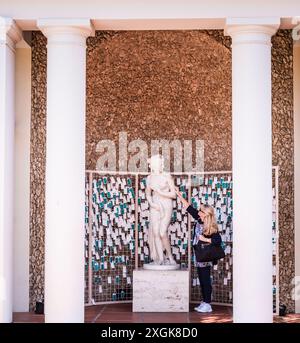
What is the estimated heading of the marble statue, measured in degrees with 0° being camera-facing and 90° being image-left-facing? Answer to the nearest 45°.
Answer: approximately 0°

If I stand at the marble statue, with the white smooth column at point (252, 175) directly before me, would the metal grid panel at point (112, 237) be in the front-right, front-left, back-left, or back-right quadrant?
back-right

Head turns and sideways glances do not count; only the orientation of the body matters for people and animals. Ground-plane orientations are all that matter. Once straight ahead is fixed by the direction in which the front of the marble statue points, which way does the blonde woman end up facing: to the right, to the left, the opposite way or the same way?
to the right

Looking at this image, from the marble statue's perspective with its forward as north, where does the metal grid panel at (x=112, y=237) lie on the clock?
The metal grid panel is roughly at 4 o'clock from the marble statue.

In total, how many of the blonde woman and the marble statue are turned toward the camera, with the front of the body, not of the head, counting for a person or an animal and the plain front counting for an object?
1

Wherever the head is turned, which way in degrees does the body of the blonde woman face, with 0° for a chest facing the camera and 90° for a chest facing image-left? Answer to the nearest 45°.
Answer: approximately 90°

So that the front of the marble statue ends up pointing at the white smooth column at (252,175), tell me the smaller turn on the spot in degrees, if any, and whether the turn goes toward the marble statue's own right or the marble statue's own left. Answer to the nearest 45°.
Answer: approximately 45° to the marble statue's own left

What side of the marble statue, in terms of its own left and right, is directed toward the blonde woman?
left

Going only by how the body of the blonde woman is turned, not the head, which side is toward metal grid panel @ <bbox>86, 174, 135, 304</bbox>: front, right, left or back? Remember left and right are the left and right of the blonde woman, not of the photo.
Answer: front

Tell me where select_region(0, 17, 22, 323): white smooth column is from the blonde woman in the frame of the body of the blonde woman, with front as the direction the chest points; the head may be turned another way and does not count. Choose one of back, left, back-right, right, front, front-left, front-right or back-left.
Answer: front-left

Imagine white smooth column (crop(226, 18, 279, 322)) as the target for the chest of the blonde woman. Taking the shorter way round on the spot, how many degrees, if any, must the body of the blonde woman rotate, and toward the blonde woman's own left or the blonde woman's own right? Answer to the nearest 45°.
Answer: approximately 90° to the blonde woman's own left

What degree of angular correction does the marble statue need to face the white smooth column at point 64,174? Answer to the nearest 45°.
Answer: approximately 45° to its right
